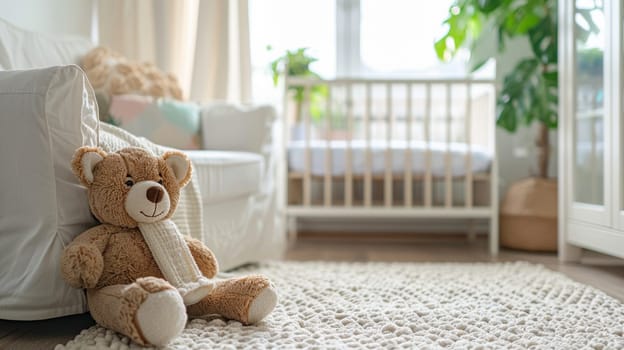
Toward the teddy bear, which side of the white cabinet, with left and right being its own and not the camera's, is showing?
front

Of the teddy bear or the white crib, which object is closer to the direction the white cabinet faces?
the teddy bear

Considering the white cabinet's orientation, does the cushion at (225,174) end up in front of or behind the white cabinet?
in front

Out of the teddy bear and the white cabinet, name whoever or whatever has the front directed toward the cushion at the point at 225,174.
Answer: the white cabinet

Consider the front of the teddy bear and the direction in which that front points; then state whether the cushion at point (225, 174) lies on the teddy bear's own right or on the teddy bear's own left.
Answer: on the teddy bear's own left

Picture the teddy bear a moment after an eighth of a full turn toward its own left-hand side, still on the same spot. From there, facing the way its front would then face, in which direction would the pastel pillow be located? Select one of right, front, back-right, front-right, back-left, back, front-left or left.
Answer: left

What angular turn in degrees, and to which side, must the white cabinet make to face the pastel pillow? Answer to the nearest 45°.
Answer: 0° — it already faces it

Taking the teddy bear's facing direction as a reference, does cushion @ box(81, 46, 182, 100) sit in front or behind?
behind

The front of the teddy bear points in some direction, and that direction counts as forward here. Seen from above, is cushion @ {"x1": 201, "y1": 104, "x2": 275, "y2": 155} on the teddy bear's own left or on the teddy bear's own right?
on the teddy bear's own left

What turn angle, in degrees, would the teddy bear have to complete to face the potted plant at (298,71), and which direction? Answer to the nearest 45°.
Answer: approximately 135° to its left

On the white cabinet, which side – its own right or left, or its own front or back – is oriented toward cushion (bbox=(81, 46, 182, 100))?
front

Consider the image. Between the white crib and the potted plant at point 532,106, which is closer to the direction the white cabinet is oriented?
the white crib

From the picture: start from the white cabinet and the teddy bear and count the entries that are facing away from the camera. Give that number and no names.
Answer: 0
